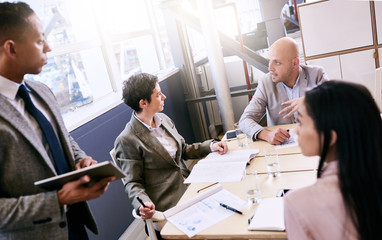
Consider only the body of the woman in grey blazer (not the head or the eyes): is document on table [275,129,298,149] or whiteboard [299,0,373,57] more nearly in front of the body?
the document on table

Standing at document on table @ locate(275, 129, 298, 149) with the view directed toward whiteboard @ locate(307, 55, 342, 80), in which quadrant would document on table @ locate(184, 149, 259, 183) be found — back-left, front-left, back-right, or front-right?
back-left

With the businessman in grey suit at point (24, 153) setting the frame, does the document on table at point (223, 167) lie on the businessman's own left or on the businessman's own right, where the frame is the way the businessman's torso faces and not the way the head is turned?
on the businessman's own left

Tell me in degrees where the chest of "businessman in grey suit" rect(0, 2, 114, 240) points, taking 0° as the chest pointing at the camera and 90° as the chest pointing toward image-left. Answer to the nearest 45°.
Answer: approximately 315°

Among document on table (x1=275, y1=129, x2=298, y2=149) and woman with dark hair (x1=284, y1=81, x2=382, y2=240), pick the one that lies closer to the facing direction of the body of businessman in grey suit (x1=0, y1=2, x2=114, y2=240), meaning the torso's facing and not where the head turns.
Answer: the woman with dark hair

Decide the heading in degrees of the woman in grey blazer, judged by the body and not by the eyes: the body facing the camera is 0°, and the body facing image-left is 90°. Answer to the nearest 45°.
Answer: approximately 315°

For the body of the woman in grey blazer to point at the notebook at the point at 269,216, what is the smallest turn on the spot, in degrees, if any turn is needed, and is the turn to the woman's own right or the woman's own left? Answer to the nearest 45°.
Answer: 0° — they already face it

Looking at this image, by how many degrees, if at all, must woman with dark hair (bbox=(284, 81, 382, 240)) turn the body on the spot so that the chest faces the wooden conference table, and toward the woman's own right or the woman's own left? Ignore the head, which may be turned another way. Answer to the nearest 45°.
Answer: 0° — they already face it

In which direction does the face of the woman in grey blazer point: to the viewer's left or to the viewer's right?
to the viewer's right

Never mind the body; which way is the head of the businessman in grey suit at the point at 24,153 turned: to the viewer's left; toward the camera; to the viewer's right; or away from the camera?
to the viewer's right

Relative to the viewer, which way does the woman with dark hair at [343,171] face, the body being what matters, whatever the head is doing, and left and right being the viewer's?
facing away from the viewer and to the left of the viewer

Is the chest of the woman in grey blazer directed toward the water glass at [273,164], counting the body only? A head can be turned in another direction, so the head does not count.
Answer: yes
